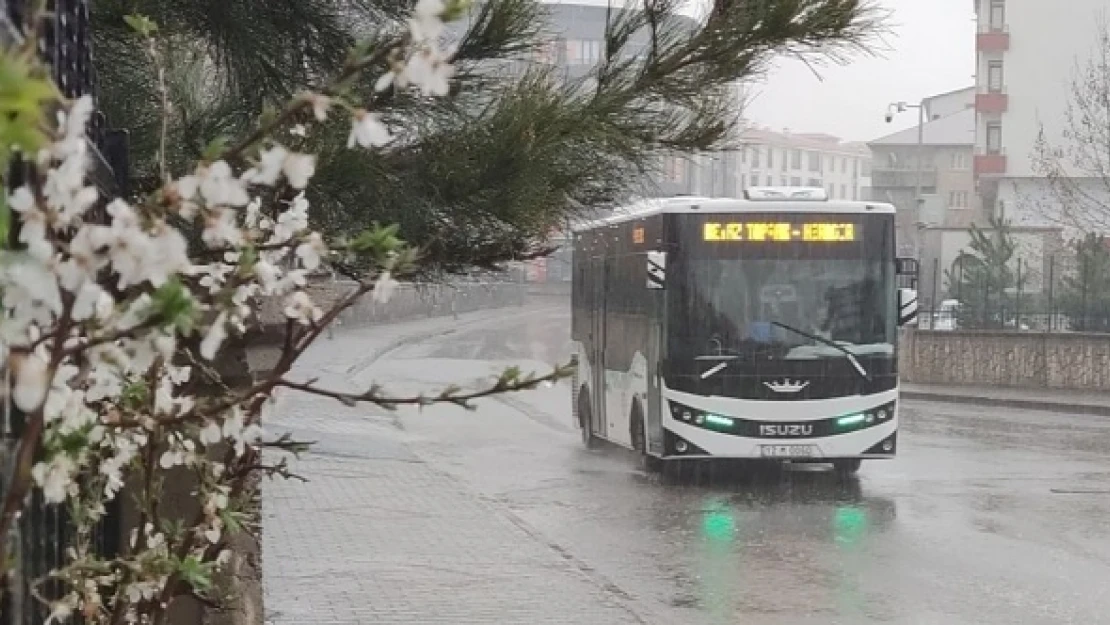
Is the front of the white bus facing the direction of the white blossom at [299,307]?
yes

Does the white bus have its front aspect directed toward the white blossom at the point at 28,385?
yes

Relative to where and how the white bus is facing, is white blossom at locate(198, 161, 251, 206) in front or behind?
in front

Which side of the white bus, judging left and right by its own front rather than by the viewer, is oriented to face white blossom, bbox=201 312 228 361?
front

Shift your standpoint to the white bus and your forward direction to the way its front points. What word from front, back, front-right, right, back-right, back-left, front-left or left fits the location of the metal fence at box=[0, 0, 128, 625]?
front

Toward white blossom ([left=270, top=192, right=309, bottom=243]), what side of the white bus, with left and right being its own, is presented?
front

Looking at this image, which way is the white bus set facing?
toward the camera

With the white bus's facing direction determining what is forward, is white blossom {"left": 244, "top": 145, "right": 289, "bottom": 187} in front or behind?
in front

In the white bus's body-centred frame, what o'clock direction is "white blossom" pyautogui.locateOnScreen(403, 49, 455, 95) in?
The white blossom is roughly at 12 o'clock from the white bus.

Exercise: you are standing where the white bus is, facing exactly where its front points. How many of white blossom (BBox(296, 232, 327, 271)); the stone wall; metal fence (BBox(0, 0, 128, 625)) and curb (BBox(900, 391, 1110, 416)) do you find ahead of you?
2

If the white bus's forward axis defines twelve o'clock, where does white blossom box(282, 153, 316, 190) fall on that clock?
The white blossom is roughly at 12 o'clock from the white bus.
